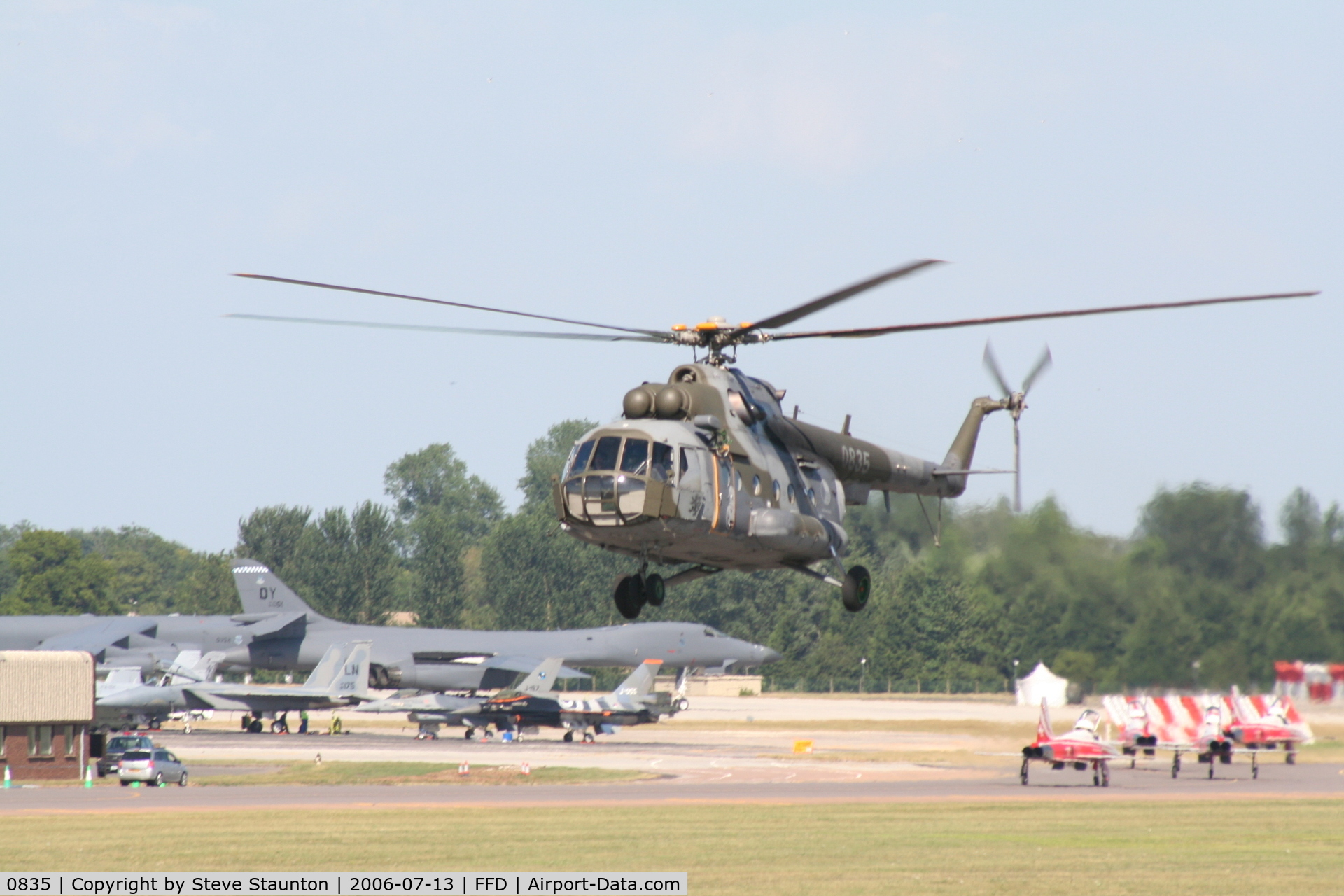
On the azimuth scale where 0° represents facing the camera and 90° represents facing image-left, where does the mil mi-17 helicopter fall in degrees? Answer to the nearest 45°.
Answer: approximately 45°
